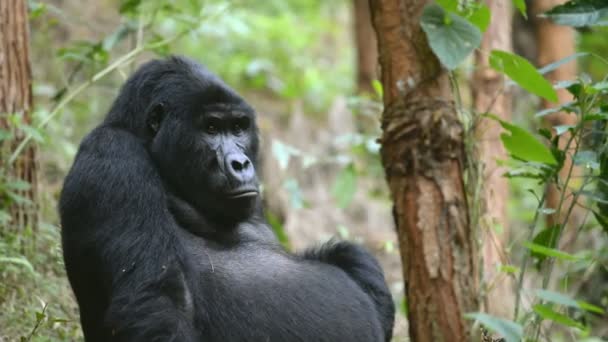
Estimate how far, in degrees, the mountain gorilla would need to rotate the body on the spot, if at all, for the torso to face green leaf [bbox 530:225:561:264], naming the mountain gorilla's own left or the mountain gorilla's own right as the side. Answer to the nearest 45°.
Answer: approximately 45° to the mountain gorilla's own left

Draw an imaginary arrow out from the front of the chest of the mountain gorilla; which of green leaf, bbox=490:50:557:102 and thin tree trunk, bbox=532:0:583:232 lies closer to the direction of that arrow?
the green leaf

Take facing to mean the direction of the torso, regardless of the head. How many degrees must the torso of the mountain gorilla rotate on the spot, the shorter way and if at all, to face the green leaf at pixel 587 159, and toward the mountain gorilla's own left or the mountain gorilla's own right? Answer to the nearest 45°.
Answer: approximately 45° to the mountain gorilla's own left

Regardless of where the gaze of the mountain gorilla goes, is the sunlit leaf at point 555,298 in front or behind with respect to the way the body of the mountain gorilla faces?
in front

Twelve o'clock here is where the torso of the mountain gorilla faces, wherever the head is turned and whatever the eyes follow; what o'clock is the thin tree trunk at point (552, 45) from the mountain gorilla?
The thin tree trunk is roughly at 9 o'clock from the mountain gorilla.

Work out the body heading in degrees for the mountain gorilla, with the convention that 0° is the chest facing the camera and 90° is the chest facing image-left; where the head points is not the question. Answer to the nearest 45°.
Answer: approximately 315°
